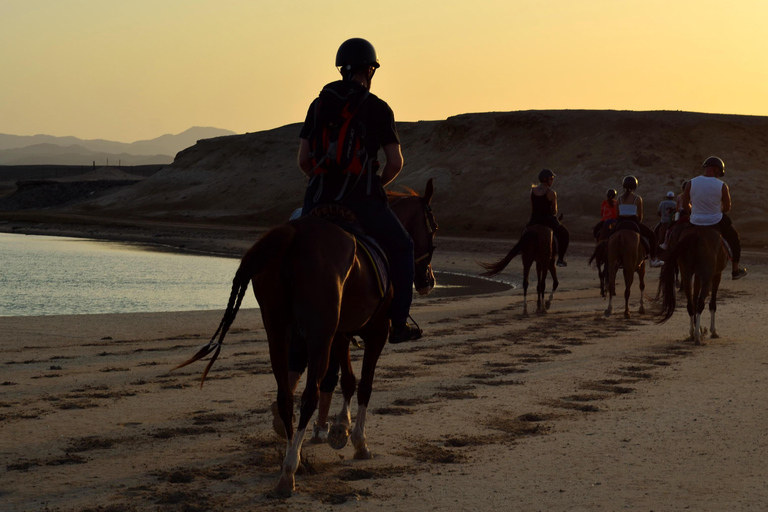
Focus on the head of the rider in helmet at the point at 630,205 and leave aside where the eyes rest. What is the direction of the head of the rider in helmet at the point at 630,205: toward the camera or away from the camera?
away from the camera

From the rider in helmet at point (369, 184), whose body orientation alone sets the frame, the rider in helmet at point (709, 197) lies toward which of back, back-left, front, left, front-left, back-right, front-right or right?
front

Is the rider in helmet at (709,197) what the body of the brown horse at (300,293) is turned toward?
yes

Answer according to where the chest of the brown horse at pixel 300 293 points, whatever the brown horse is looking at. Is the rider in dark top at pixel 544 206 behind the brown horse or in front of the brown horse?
in front

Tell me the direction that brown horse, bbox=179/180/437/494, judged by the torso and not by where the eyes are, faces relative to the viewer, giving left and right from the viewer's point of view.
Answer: facing away from the viewer and to the right of the viewer

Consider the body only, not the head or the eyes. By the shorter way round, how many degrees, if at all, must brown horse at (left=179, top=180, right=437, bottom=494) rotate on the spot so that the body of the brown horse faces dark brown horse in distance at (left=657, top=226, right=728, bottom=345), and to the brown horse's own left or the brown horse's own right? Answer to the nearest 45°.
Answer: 0° — it already faces it

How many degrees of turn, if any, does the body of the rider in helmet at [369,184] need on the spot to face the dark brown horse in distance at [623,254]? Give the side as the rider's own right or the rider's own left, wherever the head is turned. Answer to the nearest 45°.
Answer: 0° — they already face it

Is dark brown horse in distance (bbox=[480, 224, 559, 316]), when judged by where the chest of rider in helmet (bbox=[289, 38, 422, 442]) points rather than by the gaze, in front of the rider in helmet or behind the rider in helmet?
in front

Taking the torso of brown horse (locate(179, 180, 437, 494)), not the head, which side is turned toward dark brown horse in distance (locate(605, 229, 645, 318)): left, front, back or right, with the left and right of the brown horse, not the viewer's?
front

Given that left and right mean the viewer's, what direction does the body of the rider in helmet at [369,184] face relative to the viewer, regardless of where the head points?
facing away from the viewer and to the right of the viewer

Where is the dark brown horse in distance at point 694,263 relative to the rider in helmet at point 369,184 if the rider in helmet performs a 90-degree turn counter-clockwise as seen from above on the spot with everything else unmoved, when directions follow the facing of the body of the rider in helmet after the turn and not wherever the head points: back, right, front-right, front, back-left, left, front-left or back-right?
right

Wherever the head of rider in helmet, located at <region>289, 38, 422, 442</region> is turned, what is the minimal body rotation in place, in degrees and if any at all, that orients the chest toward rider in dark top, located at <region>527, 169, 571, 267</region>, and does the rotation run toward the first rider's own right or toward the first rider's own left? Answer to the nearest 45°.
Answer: approximately 45° to the first rider's own left
